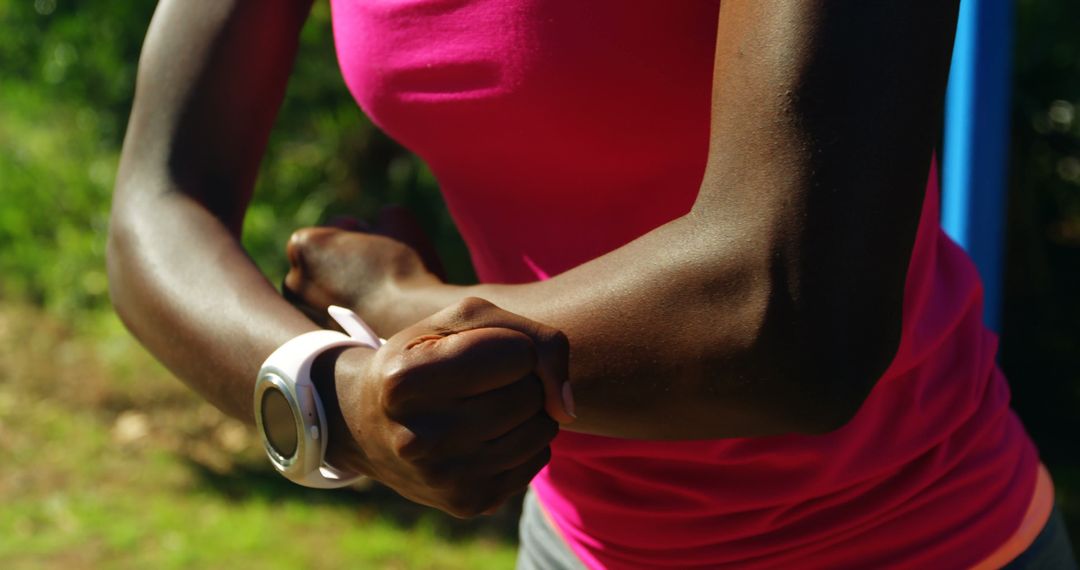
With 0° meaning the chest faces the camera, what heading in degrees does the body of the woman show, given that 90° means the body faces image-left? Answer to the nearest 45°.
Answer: approximately 45°
